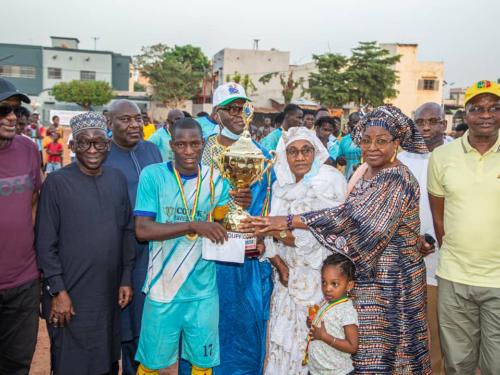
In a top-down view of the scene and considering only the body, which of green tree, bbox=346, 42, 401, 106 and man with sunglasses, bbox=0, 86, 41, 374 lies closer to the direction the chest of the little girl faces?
the man with sunglasses

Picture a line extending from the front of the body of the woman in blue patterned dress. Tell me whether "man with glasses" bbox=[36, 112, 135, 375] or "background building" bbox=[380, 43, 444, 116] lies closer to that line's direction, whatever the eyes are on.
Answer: the man with glasses

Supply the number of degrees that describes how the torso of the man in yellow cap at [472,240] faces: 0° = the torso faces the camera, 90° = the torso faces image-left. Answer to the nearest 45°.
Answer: approximately 0°

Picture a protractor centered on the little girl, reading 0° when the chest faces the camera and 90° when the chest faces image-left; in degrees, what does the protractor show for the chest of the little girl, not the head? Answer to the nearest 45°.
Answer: approximately 45°

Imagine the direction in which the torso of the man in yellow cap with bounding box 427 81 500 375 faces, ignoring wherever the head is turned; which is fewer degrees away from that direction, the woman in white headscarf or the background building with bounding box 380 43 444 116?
the woman in white headscarf

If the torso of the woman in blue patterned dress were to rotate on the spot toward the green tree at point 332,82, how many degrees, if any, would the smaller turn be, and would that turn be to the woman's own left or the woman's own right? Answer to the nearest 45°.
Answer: approximately 135° to the woman's own right

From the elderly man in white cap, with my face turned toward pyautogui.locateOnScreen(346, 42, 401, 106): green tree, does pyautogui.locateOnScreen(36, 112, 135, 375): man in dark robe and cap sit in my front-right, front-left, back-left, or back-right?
back-left

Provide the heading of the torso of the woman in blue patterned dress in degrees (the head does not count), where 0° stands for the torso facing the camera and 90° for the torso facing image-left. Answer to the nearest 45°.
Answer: approximately 45°

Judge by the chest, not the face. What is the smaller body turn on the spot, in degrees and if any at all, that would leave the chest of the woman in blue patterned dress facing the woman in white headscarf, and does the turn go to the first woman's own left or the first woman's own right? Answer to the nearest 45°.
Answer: approximately 90° to the first woman's own right
